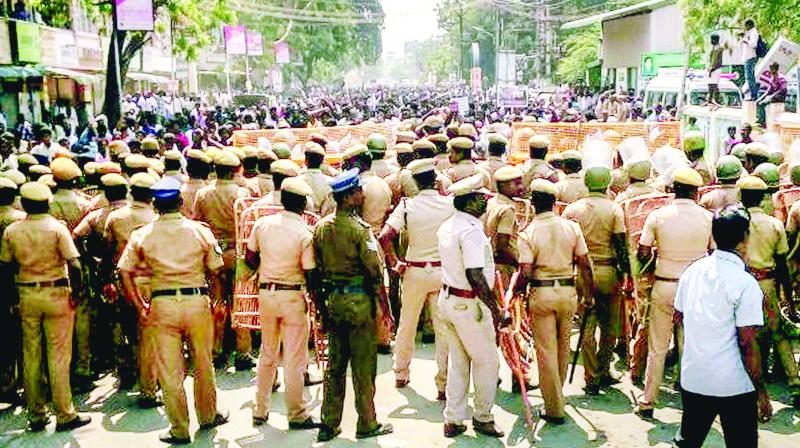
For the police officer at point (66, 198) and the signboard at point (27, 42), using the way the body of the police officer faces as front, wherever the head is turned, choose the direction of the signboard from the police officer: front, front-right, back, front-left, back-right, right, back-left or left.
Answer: front

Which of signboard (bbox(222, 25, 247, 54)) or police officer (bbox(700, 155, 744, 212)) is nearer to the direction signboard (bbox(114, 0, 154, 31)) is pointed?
the police officer

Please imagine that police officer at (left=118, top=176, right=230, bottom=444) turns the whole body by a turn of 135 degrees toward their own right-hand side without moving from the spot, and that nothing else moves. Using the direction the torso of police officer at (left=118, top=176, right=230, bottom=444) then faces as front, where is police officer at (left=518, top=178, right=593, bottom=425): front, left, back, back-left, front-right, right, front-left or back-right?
front-left

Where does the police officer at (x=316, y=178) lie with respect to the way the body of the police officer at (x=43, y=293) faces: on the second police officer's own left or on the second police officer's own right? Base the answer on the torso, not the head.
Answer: on the second police officer's own right

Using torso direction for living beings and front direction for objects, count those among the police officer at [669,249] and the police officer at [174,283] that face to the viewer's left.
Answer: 0

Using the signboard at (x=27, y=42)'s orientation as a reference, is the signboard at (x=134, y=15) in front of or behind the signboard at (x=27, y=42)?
in front

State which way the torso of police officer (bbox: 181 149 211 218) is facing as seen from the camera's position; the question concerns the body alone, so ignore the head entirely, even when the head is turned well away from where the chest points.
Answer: away from the camera

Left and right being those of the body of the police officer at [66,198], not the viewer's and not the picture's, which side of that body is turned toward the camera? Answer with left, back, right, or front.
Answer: back

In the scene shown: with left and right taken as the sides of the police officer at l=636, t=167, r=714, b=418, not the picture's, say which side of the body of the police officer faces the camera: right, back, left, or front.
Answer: back

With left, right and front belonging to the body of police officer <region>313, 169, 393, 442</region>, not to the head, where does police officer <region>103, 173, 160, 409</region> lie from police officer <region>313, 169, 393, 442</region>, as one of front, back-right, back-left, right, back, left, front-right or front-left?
left

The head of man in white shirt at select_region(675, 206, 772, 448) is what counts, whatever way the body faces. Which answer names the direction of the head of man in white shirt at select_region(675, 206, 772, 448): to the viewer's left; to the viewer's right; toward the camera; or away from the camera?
away from the camera

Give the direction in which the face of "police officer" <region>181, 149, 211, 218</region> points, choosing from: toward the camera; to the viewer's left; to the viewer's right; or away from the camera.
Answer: away from the camera

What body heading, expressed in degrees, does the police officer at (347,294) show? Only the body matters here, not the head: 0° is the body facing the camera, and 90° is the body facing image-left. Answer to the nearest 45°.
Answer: approximately 225°

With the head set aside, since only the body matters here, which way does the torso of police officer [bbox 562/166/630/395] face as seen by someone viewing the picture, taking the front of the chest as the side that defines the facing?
away from the camera

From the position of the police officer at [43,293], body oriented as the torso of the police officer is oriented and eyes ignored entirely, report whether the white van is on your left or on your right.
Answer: on your right

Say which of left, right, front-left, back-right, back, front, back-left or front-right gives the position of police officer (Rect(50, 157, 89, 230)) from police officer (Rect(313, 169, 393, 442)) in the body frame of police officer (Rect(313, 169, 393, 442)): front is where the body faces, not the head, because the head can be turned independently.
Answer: left

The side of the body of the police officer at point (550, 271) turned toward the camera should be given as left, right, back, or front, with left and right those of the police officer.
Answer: back

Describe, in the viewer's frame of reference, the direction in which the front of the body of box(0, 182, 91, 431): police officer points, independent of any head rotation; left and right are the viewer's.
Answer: facing away from the viewer

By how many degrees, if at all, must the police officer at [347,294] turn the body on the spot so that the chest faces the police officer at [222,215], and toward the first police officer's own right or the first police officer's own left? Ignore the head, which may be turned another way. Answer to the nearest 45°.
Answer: approximately 90° to the first police officer's own left
